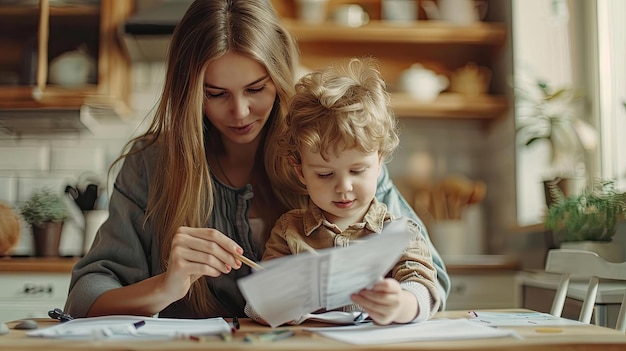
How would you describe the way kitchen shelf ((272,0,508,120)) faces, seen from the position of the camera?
facing the viewer

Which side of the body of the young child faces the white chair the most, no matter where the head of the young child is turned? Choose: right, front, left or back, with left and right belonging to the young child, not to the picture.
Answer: left

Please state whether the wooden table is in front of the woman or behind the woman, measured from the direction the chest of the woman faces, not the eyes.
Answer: in front

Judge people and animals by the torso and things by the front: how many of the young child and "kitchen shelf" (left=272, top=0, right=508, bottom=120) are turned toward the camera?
2

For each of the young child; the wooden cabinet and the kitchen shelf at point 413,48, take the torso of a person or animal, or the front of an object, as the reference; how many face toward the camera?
3

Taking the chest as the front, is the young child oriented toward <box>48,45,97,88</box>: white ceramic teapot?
no

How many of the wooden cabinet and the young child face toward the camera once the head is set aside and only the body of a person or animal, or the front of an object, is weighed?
2

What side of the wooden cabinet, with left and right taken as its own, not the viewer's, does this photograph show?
front

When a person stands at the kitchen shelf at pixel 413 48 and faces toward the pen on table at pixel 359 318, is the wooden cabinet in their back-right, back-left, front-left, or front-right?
front-right

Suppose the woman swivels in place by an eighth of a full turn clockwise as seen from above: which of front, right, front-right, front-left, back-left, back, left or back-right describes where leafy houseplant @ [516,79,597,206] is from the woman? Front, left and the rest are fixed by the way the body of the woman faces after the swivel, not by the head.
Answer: back-left

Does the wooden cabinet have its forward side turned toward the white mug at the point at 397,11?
no

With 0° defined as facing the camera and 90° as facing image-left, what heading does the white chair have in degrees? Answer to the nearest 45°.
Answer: approximately 45°

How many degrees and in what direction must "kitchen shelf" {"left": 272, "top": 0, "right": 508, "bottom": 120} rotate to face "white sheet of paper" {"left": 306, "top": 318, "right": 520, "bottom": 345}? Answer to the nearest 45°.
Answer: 0° — it already faces it

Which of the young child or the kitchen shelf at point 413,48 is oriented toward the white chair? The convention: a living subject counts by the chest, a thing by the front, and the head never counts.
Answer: the kitchen shelf

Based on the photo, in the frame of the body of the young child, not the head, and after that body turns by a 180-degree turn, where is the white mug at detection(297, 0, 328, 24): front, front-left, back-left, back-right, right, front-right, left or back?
front

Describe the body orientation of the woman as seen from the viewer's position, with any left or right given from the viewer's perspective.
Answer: facing the viewer and to the right of the viewer

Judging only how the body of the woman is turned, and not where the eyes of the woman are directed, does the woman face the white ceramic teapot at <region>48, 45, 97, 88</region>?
no
